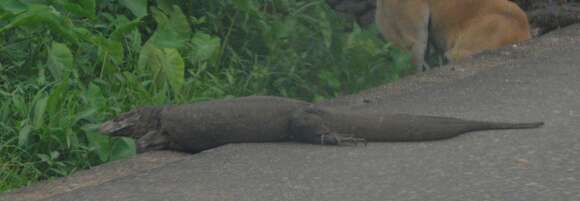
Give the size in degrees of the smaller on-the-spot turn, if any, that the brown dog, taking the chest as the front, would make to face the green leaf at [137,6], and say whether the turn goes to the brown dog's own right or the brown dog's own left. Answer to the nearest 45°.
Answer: approximately 45° to the brown dog's own left

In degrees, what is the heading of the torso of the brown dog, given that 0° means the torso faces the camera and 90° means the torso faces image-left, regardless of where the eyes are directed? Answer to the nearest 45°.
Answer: approximately 90°

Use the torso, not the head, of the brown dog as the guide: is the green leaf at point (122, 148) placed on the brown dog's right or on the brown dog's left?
on the brown dog's left

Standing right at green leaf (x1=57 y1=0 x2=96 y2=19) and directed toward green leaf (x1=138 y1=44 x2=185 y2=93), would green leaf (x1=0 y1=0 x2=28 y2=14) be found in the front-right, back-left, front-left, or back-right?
back-right

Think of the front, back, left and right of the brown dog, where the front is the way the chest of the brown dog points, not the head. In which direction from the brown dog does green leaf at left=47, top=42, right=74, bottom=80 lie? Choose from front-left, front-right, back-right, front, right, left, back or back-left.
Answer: front-left

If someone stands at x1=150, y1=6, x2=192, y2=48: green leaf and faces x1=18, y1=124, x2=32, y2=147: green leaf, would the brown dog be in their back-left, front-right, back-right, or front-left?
back-left

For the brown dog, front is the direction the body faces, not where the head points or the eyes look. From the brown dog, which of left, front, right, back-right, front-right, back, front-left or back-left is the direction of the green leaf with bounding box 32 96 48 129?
front-left

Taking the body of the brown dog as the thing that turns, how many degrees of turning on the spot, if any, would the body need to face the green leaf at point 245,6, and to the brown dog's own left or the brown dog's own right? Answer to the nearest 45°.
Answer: approximately 45° to the brown dog's own left

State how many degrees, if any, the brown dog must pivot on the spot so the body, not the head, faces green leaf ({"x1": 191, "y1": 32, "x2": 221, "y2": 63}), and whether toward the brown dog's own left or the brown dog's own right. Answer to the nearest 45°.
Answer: approximately 45° to the brown dog's own left

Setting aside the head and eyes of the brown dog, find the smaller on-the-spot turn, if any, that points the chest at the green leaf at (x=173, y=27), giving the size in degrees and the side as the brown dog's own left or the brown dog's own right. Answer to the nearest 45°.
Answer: approximately 45° to the brown dog's own left
